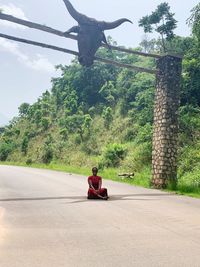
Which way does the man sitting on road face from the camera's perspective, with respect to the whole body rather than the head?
toward the camera

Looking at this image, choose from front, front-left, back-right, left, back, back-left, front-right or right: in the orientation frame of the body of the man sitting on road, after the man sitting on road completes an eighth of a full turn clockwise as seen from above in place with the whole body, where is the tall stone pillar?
back

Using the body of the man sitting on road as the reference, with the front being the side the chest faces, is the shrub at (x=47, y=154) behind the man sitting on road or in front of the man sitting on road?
behind
